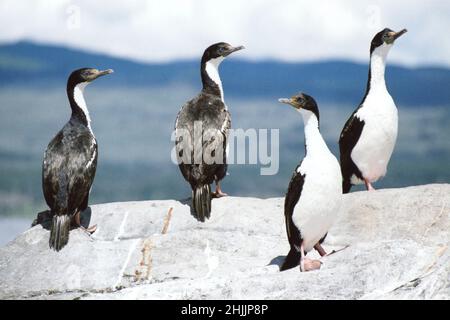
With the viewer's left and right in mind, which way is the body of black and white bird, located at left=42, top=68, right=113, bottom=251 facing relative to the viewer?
facing away from the viewer and to the right of the viewer

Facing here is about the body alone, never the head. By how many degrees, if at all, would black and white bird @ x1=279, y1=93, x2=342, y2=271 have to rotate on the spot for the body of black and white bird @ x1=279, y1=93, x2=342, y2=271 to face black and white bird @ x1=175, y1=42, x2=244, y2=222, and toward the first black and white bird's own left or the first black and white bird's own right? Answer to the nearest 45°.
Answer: approximately 180°

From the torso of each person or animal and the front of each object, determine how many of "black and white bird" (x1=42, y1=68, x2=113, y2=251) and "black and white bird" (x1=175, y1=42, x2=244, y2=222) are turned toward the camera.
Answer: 0

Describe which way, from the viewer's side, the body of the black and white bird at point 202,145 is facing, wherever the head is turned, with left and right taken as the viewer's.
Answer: facing away from the viewer and to the right of the viewer

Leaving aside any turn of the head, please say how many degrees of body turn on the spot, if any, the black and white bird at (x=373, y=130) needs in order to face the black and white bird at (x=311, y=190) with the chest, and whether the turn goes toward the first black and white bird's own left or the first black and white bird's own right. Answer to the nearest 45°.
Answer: approximately 45° to the first black and white bird's own right

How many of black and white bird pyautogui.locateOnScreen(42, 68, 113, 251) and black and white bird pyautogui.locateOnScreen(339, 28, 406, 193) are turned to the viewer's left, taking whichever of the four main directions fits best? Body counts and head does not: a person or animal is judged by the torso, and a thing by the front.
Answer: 0

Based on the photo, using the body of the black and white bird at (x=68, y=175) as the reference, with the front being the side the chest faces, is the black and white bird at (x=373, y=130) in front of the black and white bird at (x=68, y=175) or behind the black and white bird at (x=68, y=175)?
in front

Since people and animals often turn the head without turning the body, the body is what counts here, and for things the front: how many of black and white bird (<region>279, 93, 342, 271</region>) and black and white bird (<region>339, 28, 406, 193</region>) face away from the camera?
0
